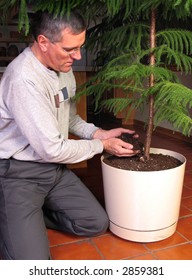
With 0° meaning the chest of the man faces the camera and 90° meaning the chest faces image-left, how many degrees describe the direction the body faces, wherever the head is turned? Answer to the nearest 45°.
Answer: approximately 315°
